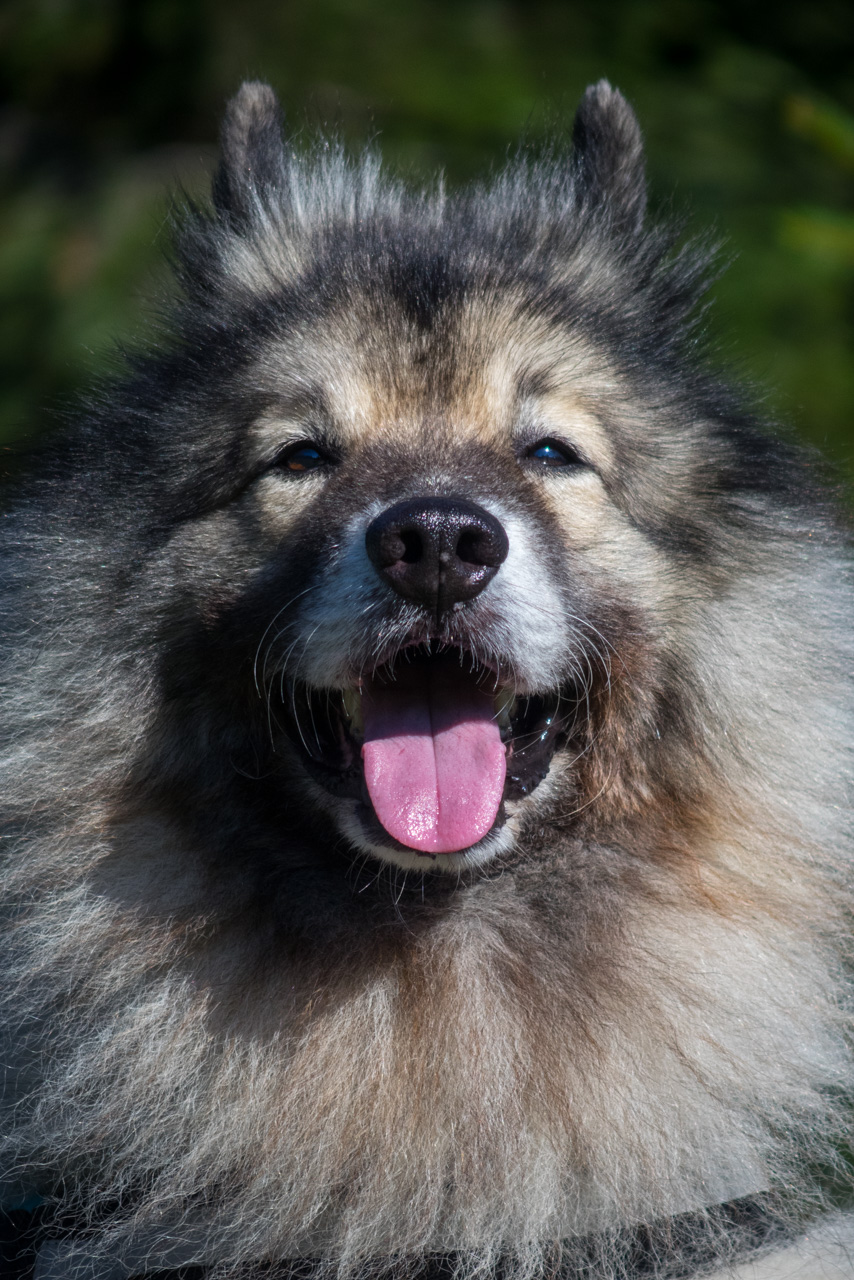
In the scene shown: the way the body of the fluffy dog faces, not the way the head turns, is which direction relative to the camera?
toward the camera
